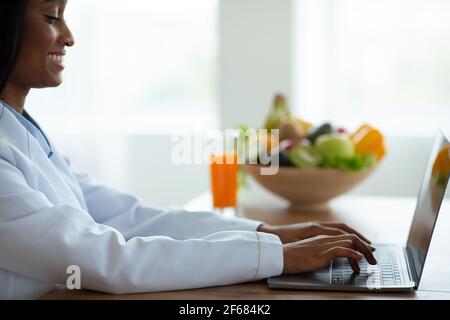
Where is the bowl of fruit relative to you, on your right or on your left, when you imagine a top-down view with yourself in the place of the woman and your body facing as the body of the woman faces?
on your left

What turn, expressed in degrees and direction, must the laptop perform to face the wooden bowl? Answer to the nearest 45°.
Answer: approximately 90° to its right

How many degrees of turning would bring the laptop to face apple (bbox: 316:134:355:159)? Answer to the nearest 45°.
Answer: approximately 90° to its right

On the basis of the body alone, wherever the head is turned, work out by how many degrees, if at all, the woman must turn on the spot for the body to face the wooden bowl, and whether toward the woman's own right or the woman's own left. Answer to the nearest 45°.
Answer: approximately 45° to the woman's own left

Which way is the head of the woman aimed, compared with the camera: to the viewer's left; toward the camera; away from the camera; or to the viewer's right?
to the viewer's right

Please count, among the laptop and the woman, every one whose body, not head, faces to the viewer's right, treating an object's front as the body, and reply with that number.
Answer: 1

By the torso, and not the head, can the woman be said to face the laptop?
yes

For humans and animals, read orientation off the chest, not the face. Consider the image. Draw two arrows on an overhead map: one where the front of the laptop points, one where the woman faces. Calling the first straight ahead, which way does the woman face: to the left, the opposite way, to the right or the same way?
the opposite way

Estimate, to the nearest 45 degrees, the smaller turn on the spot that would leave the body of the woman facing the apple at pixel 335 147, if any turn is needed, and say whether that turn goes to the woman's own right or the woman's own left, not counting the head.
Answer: approximately 45° to the woman's own left

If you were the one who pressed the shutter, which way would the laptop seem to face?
facing to the left of the viewer

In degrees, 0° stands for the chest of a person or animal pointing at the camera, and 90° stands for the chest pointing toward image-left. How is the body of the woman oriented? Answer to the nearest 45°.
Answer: approximately 270°
